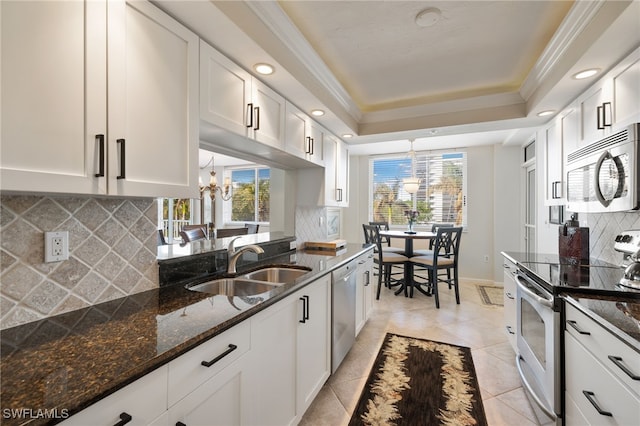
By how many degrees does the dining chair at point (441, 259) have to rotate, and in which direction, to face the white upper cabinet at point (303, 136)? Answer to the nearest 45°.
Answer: approximately 90° to its left

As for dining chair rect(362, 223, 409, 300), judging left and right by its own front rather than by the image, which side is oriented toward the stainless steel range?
right

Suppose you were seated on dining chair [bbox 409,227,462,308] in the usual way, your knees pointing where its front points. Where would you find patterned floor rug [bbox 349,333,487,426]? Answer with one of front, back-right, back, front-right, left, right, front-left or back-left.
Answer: back-left

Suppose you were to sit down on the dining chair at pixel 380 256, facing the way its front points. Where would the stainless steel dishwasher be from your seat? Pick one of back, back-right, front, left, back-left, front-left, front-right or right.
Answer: back-right

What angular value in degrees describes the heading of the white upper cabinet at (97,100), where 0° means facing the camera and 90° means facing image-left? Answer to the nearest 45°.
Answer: approximately 315°

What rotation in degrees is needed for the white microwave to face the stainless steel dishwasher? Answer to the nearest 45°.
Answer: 0° — it already faces it

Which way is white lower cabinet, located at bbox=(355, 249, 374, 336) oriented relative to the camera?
to the viewer's right

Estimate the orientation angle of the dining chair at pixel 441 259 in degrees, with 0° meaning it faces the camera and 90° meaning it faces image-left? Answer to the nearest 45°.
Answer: approximately 135°

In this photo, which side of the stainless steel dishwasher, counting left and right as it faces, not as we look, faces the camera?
right

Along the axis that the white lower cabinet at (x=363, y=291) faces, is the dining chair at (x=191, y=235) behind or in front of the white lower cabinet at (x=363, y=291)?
behind

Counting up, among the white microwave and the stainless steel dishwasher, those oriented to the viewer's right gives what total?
1

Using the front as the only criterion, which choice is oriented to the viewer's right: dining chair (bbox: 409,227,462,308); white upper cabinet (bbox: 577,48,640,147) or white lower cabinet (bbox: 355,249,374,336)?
the white lower cabinet
